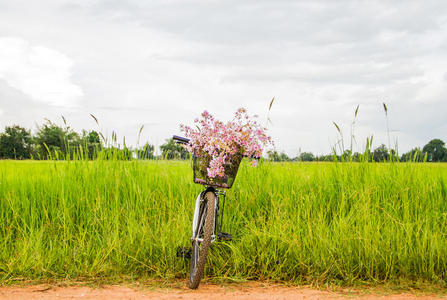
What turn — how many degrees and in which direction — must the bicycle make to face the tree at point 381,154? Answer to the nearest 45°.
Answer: approximately 135° to its left

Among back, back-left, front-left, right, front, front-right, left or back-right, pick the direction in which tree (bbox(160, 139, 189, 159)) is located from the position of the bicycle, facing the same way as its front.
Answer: back

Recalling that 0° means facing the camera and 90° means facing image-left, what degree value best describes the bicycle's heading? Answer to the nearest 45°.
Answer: approximately 0°

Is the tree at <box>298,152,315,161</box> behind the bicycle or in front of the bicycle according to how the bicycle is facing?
behind

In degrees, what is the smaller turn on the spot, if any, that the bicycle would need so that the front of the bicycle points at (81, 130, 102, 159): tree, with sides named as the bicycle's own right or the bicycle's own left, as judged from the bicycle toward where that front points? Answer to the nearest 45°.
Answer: approximately 135° to the bicycle's own right

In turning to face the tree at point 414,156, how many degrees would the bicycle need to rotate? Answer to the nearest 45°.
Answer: approximately 135° to its left

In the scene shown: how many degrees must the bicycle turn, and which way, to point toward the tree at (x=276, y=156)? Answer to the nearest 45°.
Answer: approximately 135° to its left
